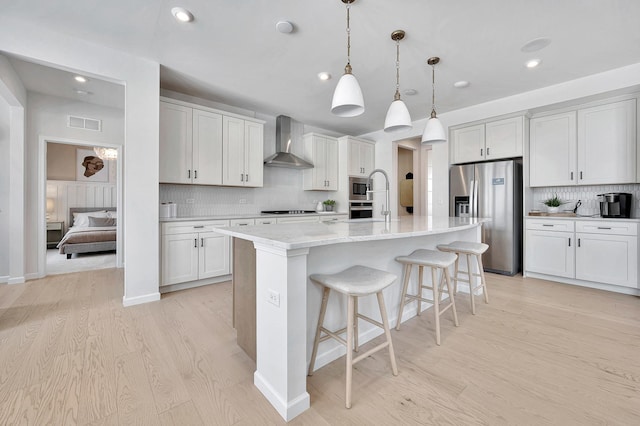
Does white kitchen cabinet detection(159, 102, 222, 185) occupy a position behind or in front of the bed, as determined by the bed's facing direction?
in front

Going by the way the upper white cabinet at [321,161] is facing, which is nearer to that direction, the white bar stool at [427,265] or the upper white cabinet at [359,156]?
the white bar stool

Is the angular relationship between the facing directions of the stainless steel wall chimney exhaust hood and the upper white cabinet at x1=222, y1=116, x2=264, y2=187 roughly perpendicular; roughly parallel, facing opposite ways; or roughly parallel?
roughly parallel

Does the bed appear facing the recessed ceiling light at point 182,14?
yes

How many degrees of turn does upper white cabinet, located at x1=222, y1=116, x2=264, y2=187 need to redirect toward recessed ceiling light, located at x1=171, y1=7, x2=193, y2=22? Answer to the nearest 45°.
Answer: approximately 45° to its right

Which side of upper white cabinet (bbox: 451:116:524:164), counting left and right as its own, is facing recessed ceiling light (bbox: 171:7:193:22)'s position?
front

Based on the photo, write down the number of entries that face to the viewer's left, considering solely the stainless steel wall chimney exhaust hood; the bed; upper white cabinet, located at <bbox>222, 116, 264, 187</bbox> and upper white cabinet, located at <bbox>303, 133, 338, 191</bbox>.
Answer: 0

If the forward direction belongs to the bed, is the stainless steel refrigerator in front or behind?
in front

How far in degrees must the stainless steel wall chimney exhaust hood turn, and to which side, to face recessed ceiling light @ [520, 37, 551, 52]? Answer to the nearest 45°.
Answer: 0° — it already faces it

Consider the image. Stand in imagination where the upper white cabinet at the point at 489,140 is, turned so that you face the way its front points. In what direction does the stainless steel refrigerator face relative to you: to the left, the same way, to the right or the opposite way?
the same way

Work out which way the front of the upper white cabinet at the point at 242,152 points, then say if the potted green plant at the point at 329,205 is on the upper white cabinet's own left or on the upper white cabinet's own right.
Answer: on the upper white cabinet's own left

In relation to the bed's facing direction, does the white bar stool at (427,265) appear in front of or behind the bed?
in front

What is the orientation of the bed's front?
toward the camera

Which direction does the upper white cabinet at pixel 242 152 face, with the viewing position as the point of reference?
facing the viewer and to the right of the viewer

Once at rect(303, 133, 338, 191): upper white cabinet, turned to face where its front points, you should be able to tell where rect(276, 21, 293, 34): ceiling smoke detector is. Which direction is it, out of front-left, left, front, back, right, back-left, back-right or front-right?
front-right
